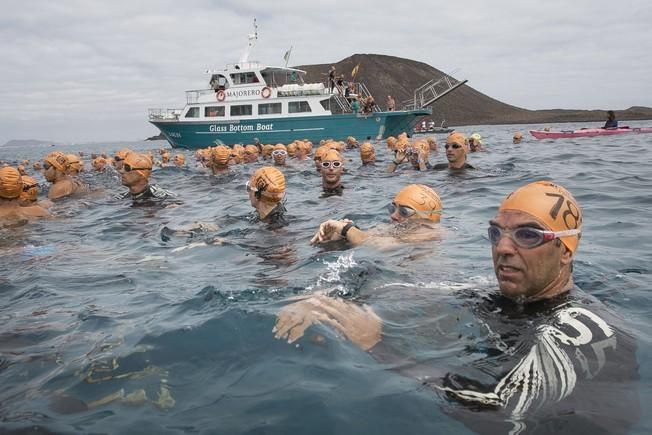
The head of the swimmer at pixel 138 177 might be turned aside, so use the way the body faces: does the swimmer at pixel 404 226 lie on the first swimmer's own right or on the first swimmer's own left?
on the first swimmer's own left

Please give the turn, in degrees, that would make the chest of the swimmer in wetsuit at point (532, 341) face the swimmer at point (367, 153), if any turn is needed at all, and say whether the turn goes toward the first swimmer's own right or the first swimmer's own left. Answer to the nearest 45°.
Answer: approximately 135° to the first swimmer's own right

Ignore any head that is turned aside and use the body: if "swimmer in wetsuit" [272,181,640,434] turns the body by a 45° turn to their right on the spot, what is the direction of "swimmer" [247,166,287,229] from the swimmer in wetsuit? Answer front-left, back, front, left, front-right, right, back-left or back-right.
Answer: front-right
